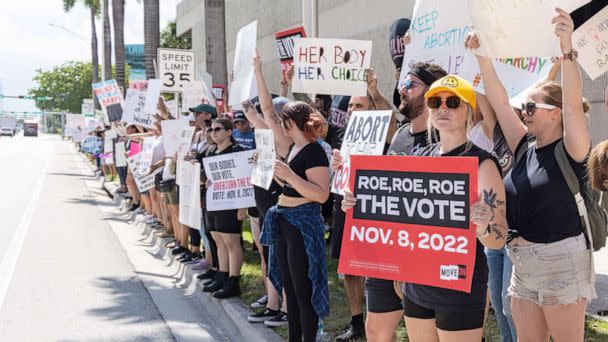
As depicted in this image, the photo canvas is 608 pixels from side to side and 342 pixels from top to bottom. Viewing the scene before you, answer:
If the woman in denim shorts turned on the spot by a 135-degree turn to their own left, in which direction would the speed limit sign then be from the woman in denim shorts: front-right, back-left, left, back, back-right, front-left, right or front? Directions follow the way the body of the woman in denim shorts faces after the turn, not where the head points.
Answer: back-left

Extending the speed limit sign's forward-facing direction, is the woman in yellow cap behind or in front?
in front

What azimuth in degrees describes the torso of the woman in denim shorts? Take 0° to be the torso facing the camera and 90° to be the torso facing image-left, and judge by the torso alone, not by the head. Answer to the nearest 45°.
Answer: approximately 45°

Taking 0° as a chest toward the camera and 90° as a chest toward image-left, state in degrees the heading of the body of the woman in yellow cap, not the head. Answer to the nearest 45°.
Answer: approximately 45°
